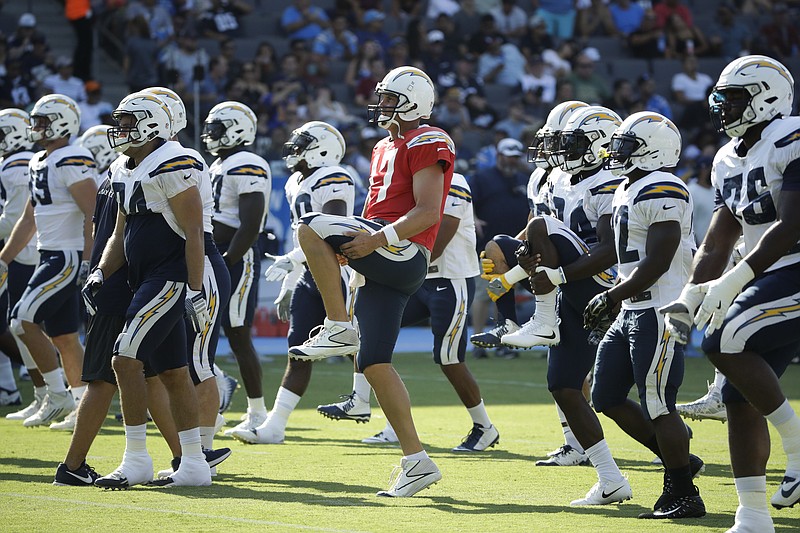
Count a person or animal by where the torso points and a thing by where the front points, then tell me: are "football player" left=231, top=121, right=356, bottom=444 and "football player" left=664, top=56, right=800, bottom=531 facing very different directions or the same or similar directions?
same or similar directions

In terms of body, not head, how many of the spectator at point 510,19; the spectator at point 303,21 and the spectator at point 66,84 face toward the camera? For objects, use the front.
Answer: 3

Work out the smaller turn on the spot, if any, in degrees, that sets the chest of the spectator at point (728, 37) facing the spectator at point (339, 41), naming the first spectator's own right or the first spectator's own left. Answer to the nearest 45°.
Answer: approximately 45° to the first spectator's own right

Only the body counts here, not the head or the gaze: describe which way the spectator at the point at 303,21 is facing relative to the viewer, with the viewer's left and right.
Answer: facing the viewer

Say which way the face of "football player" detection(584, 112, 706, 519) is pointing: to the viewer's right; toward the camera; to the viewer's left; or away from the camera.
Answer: to the viewer's left

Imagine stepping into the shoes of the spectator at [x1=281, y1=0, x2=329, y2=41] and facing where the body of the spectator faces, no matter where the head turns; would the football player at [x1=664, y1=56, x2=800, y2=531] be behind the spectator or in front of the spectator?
in front

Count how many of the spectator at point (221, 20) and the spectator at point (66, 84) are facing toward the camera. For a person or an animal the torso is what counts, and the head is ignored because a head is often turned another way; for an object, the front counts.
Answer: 2

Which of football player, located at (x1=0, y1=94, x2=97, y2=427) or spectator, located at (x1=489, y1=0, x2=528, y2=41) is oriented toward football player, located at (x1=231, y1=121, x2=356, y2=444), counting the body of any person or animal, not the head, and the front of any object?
the spectator

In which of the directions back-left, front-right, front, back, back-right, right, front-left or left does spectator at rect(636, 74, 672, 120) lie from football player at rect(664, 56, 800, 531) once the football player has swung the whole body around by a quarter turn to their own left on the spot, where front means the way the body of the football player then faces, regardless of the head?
back-left

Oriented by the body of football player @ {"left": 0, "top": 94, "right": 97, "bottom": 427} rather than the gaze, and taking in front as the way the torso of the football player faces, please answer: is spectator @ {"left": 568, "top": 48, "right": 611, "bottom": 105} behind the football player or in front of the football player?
behind

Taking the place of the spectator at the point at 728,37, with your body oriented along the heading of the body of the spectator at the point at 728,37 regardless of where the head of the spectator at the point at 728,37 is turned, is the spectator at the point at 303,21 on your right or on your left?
on your right

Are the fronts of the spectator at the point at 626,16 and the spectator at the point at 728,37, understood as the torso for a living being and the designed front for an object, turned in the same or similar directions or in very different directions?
same or similar directions

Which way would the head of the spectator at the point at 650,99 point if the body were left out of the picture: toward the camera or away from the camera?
toward the camera

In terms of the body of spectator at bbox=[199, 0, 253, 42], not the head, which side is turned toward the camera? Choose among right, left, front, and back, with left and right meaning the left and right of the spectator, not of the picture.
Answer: front
